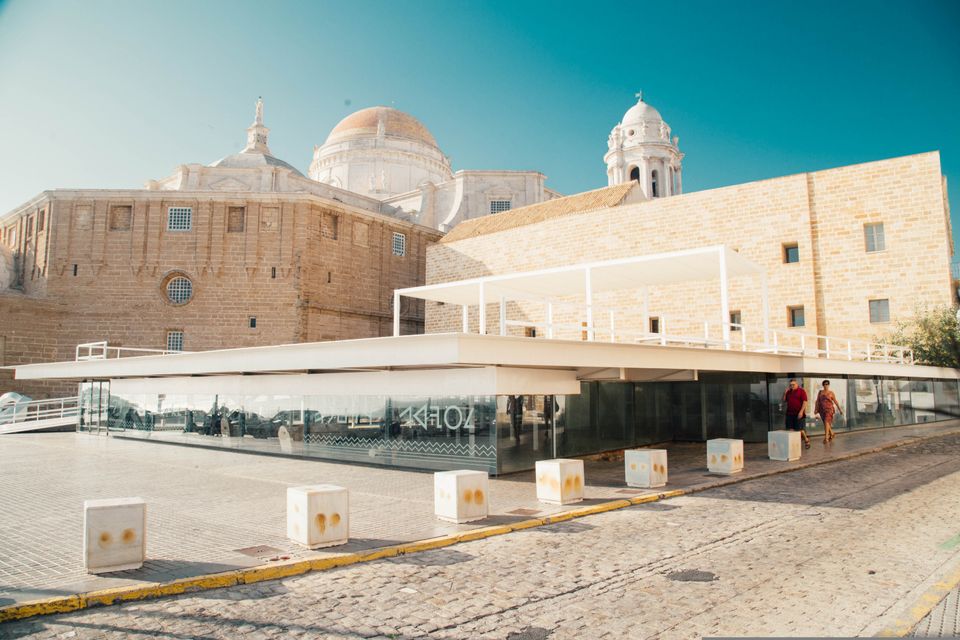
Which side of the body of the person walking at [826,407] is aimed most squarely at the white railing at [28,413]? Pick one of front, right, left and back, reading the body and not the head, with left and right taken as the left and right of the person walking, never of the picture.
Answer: right

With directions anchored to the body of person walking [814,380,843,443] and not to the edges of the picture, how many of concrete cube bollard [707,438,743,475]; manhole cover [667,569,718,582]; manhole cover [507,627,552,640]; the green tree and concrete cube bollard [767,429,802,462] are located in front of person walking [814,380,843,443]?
4

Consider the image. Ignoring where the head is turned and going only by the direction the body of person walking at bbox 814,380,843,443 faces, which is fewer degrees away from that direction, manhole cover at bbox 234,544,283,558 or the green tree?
the manhole cover

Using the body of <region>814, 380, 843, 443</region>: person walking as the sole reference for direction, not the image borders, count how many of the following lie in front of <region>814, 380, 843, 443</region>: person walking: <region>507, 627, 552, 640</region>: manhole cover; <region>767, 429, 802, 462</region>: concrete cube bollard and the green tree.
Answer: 2

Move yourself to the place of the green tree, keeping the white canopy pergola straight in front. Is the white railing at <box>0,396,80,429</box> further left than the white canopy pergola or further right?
right

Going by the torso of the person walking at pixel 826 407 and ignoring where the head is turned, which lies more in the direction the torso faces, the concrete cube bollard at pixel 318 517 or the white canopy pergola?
the concrete cube bollard

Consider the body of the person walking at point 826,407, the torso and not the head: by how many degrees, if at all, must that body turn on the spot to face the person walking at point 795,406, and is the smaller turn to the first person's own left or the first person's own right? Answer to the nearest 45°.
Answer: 0° — they already face them

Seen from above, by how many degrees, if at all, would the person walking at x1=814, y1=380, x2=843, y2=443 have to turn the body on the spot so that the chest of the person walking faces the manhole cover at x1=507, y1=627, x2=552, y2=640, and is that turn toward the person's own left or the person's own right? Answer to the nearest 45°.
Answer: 0° — they already face it

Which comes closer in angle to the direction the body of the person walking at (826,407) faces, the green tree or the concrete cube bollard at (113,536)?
the concrete cube bollard

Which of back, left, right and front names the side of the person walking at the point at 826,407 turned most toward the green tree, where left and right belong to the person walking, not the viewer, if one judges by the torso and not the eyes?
back

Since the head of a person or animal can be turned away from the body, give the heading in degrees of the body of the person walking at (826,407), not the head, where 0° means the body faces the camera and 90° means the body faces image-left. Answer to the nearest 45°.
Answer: approximately 0°
